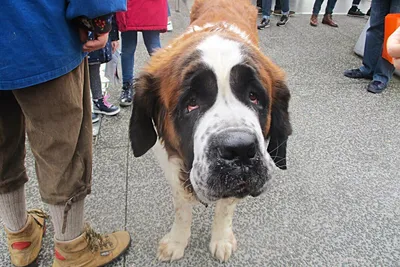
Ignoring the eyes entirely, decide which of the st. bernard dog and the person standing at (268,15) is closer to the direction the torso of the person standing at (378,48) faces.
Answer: the st. bernard dog

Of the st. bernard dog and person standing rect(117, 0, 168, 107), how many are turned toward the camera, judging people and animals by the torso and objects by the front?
2

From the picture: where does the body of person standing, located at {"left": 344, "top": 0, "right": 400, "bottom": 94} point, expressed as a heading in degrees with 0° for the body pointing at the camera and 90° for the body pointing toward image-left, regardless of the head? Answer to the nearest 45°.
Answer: approximately 45°

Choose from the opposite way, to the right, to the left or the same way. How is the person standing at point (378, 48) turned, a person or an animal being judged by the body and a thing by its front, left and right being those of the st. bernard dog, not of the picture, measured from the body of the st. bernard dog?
to the right

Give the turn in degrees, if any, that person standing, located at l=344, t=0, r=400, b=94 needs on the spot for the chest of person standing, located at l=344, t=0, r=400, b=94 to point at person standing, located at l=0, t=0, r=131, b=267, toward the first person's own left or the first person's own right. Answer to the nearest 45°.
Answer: approximately 45° to the first person's own left

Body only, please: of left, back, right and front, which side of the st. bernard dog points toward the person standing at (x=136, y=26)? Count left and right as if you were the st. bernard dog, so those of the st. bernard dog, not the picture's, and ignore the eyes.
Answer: back

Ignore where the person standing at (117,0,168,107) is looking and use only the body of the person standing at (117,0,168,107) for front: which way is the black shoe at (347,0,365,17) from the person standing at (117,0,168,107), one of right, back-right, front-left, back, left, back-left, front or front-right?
back-left

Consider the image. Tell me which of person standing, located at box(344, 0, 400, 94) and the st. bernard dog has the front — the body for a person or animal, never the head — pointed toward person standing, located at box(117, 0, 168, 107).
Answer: person standing, located at box(344, 0, 400, 94)

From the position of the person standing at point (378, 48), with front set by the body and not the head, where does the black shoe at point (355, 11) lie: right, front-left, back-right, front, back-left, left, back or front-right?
back-right
